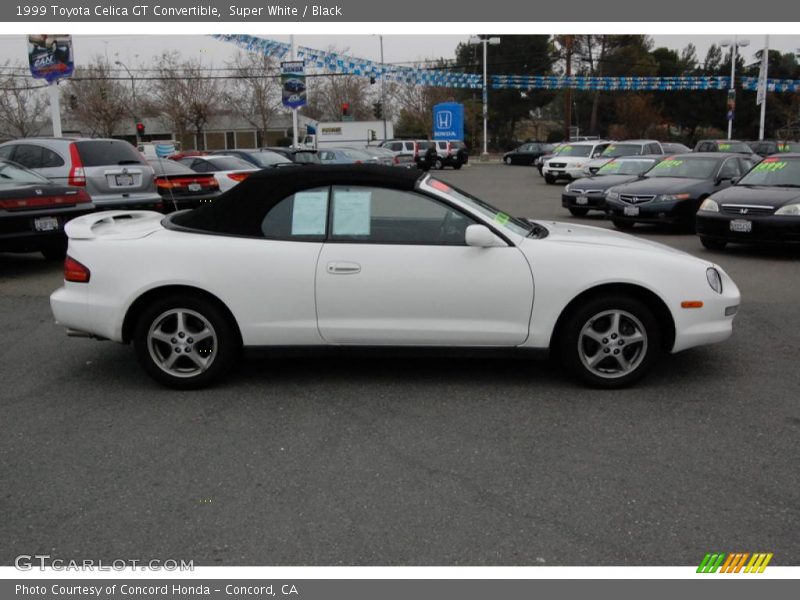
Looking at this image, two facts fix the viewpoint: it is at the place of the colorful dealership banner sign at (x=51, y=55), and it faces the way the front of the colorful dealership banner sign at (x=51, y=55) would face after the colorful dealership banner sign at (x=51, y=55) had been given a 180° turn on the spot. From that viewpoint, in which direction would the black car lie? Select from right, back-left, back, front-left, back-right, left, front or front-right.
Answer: back

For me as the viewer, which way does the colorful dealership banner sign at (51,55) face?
facing the viewer

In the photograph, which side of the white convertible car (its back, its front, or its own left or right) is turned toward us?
right

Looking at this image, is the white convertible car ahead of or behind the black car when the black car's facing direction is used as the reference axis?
behind

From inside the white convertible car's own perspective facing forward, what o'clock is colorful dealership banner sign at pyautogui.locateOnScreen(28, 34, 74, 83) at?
The colorful dealership banner sign is roughly at 8 o'clock from the white convertible car.

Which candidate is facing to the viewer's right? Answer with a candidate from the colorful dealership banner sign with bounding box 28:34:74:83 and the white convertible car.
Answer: the white convertible car

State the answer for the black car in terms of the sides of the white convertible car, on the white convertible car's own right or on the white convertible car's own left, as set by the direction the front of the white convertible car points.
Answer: on the white convertible car's own left

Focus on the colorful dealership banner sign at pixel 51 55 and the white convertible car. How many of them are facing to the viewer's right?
1

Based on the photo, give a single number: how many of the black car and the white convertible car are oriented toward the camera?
0

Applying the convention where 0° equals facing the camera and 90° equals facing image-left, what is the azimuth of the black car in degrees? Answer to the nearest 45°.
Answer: approximately 135°

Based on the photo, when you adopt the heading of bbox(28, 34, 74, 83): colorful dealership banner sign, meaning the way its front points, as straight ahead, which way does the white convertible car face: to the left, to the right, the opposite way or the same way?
to the left

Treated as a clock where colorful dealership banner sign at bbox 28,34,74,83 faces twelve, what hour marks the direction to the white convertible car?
The white convertible car is roughly at 12 o'clock from the colorful dealership banner sign.
